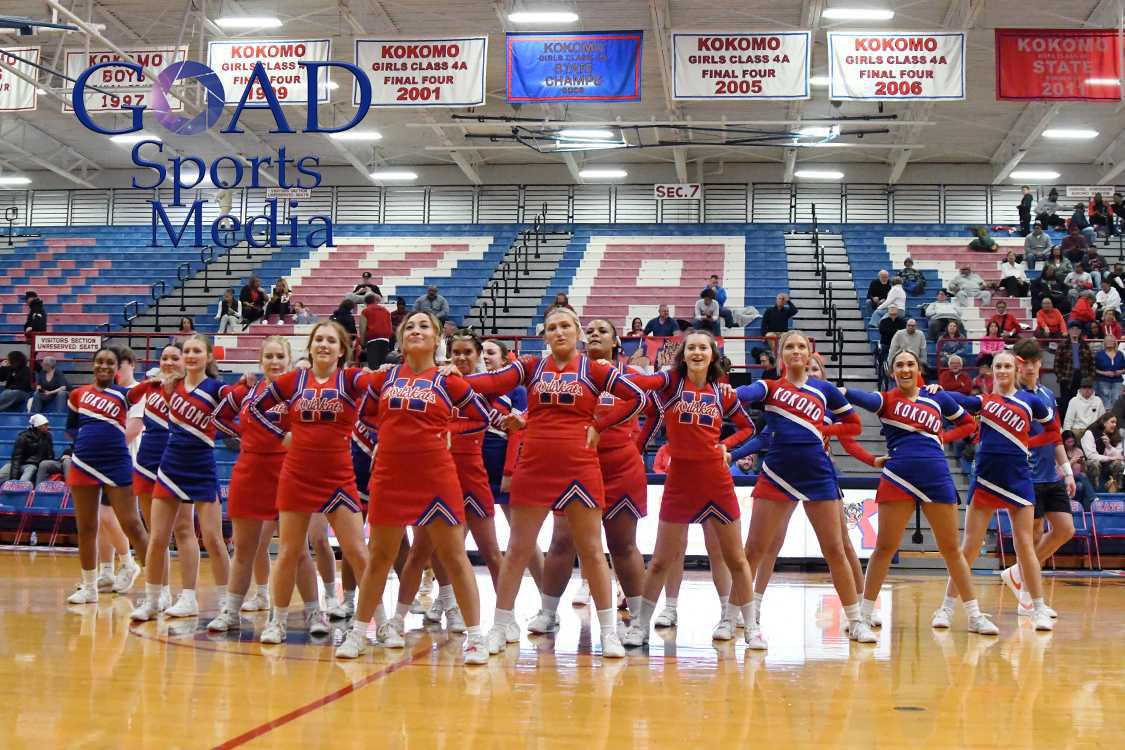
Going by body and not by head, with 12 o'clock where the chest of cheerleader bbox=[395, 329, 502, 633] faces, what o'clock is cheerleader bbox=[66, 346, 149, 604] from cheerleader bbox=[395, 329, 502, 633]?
cheerleader bbox=[66, 346, 149, 604] is roughly at 4 o'clock from cheerleader bbox=[395, 329, 502, 633].

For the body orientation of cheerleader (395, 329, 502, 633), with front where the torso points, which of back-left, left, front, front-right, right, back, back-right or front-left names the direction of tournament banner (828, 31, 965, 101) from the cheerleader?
back-left

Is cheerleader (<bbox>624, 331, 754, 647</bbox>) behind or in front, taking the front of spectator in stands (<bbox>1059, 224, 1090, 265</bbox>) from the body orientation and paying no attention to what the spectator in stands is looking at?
in front

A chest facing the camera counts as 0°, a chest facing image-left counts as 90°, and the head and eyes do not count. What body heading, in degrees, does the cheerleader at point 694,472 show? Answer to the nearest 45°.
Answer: approximately 0°

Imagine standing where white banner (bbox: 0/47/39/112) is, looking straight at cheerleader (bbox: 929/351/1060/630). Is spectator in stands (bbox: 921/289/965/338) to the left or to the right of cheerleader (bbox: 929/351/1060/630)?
left

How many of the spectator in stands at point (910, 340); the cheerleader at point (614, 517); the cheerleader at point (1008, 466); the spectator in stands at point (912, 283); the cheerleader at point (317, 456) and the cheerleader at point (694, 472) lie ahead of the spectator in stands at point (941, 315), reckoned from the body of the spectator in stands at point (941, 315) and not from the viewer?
5

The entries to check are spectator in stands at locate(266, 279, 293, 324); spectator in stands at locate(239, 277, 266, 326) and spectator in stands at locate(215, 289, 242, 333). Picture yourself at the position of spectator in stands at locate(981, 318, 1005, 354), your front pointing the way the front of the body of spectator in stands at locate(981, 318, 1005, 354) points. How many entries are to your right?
3

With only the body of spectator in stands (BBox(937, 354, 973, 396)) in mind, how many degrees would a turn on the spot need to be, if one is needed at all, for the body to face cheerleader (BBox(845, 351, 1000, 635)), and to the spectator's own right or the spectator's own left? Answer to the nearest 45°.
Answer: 0° — they already face them

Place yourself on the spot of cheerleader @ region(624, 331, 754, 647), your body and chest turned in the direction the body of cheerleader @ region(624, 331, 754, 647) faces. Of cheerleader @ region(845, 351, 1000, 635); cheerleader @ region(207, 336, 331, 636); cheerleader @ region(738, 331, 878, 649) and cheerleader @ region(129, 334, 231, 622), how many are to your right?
2

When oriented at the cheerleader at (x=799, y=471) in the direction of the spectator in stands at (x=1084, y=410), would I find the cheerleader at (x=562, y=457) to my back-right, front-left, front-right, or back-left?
back-left

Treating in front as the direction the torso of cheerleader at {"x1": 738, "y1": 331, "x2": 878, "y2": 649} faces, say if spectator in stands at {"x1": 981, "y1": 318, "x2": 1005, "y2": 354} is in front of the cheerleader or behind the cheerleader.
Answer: behind

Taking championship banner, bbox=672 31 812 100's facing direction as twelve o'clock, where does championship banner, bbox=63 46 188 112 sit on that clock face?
championship banner, bbox=63 46 188 112 is roughly at 3 o'clock from championship banner, bbox=672 31 812 100.
